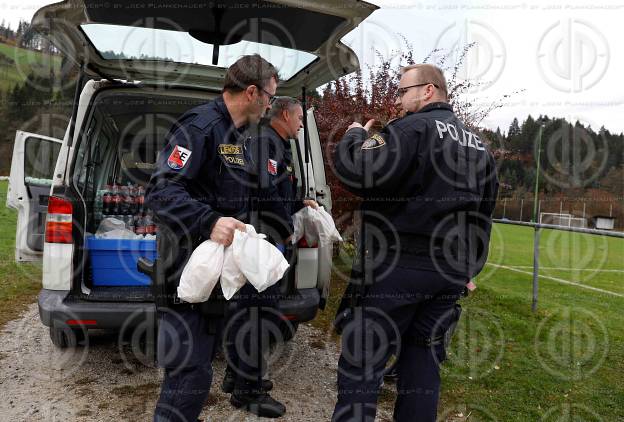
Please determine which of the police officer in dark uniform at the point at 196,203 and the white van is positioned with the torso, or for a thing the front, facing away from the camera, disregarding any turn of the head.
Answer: the white van

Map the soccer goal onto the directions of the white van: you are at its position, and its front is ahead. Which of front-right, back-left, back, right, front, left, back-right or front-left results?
front-right

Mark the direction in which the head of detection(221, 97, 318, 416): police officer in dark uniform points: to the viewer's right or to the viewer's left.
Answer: to the viewer's right

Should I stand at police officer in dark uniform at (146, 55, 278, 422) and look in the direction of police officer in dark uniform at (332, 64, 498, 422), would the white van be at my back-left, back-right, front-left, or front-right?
back-left

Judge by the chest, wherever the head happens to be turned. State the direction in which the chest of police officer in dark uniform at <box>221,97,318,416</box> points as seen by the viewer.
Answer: to the viewer's right

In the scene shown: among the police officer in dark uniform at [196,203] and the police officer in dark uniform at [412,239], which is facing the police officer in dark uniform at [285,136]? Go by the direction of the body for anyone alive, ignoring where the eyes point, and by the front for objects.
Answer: the police officer in dark uniform at [412,239]

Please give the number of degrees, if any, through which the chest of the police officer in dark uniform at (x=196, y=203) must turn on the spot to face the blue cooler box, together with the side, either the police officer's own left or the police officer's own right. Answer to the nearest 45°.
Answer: approximately 135° to the police officer's own left

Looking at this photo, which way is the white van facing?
away from the camera

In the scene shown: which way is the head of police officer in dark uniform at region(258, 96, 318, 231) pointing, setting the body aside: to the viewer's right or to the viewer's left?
to the viewer's right

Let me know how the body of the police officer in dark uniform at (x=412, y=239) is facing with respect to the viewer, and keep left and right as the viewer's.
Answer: facing away from the viewer and to the left of the viewer

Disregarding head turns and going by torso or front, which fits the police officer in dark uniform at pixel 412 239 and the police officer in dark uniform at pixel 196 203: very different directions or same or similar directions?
very different directions

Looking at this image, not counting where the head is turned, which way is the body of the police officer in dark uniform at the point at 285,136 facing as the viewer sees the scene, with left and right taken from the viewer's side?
facing to the right of the viewer
